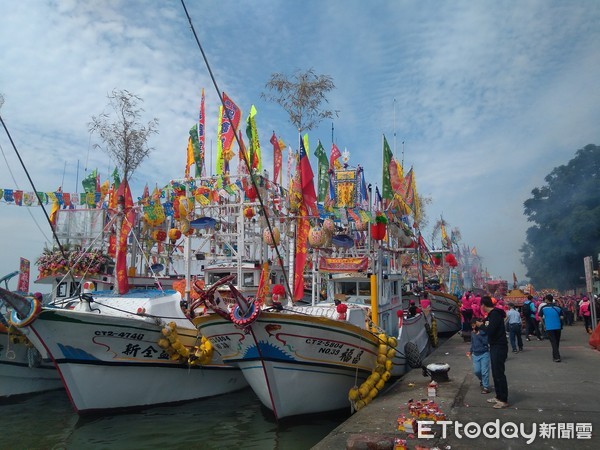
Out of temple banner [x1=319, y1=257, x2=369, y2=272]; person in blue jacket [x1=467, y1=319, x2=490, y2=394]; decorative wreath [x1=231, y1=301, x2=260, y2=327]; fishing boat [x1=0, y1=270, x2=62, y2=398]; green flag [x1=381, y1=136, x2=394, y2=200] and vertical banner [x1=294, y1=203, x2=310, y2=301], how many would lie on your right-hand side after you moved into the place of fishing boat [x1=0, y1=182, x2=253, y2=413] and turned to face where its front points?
1

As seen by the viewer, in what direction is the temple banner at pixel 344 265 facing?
toward the camera

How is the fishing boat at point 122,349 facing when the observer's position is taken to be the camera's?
facing the viewer and to the left of the viewer

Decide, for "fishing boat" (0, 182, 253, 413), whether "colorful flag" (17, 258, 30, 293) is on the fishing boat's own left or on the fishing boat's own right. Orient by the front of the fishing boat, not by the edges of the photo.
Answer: on the fishing boat's own right

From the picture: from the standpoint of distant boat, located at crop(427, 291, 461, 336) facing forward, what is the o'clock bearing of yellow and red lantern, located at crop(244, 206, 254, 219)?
The yellow and red lantern is roughly at 12 o'clock from the distant boat.

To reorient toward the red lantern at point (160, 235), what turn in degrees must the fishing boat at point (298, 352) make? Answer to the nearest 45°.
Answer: approximately 90° to its right

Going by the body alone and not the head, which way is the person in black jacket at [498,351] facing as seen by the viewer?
to the viewer's left

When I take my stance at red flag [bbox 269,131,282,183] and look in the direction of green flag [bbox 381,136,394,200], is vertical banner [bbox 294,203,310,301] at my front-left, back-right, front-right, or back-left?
front-right

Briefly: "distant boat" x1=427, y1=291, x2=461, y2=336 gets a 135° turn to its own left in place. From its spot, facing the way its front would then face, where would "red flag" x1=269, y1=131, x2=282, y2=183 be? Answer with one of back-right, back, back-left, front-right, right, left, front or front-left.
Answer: back-right

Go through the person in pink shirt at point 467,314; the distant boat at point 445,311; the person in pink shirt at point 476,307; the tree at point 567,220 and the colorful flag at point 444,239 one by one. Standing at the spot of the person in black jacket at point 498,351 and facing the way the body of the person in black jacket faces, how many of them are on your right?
5

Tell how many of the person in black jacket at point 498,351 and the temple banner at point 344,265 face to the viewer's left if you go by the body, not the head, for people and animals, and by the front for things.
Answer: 1

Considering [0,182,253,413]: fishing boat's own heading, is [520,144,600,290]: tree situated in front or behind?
behind
